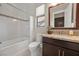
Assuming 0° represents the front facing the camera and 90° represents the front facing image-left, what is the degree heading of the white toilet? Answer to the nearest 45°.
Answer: approximately 45°

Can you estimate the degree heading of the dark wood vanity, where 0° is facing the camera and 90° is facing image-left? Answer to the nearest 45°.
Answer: approximately 45°

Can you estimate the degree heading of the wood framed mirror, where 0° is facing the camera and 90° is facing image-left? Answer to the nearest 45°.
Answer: approximately 45°
